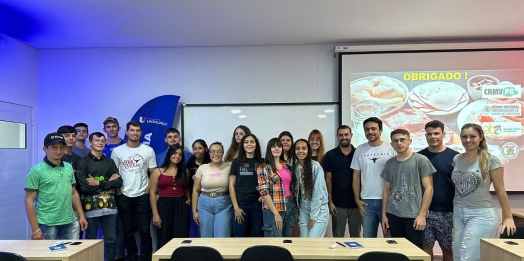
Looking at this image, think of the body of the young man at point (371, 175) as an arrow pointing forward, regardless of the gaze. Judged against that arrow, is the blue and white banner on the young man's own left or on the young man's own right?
on the young man's own right

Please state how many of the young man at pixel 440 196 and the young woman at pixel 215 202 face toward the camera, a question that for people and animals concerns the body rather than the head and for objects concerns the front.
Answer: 2

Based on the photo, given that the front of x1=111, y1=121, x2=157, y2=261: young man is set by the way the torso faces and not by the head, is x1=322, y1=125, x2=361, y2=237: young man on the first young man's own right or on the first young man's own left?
on the first young man's own left

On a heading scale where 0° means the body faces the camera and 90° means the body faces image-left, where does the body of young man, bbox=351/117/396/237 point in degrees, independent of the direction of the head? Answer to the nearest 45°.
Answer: approximately 0°

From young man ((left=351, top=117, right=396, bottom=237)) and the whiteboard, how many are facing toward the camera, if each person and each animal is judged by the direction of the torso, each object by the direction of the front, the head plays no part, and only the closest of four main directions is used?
2

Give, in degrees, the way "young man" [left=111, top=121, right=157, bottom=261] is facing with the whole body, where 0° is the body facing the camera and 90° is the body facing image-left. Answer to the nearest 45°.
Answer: approximately 0°

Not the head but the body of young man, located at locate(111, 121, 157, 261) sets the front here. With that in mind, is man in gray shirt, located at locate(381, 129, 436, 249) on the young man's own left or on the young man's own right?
on the young man's own left
